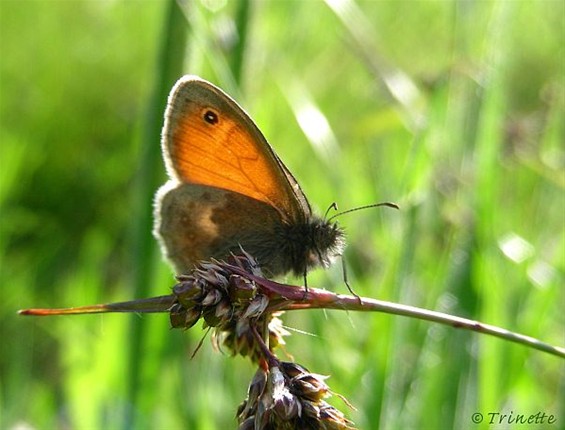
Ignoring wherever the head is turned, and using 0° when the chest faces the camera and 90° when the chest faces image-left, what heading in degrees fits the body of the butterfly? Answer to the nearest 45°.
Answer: approximately 270°
